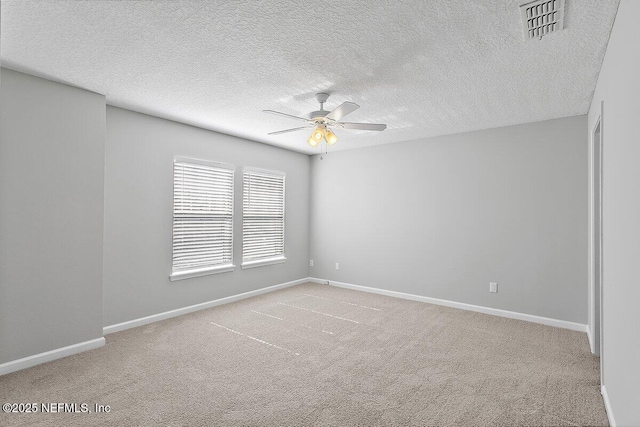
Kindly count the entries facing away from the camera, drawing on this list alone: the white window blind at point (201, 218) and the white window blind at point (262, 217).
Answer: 0

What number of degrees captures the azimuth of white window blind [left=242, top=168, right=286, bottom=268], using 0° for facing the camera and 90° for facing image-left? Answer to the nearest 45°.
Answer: approximately 315°

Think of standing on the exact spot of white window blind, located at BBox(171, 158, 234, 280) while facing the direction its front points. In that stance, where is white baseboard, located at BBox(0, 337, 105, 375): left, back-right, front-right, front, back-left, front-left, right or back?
right

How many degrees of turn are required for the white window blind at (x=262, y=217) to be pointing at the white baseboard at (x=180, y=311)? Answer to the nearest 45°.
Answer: approximately 90° to its right

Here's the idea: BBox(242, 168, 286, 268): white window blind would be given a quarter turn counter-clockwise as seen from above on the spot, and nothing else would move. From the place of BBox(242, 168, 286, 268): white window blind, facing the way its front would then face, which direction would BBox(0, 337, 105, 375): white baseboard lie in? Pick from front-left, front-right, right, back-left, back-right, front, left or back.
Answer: back

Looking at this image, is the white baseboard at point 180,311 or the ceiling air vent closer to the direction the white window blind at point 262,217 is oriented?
the ceiling air vent

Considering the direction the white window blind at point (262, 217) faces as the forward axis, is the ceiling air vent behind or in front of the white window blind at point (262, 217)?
in front

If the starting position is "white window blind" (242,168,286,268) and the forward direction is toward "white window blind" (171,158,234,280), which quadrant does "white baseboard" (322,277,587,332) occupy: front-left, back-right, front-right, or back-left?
back-left

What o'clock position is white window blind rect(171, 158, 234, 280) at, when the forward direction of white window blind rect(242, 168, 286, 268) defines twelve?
white window blind rect(171, 158, 234, 280) is roughly at 3 o'clock from white window blind rect(242, 168, 286, 268).

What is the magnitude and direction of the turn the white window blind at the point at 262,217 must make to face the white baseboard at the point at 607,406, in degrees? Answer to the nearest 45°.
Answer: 0° — it already faces it

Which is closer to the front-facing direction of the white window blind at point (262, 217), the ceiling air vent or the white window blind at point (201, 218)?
the ceiling air vent

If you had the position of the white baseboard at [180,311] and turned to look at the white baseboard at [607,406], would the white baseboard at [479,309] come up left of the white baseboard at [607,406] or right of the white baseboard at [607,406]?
left

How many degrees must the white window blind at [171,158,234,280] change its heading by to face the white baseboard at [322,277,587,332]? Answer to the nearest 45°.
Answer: approximately 45° to its left
